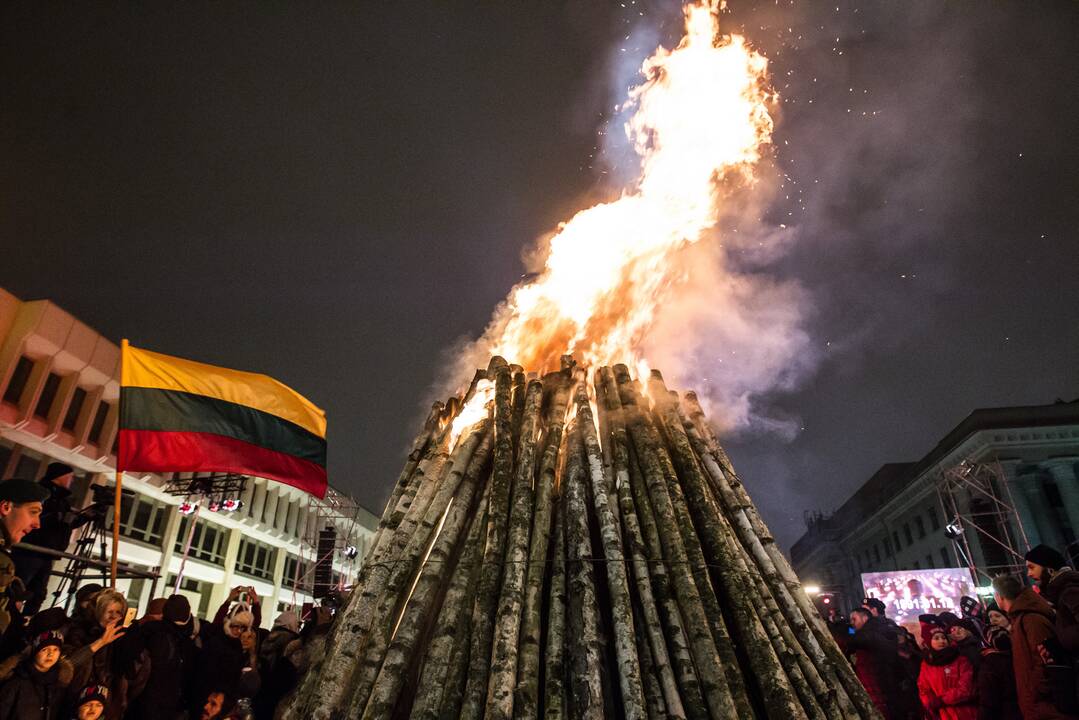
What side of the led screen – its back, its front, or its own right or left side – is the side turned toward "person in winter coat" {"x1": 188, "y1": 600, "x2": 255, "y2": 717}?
front

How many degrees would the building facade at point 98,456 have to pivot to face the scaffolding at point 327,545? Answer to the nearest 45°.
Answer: approximately 90° to its left

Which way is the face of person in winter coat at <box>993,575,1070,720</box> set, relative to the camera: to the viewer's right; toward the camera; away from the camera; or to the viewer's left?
to the viewer's left

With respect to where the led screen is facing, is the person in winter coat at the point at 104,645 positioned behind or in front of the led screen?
in front

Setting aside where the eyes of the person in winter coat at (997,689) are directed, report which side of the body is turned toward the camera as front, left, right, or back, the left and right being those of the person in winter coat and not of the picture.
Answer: left

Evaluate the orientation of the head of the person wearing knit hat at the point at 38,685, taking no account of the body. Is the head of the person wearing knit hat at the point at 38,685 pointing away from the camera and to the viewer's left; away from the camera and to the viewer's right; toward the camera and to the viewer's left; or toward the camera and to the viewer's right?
toward the camera and to the viewer's right

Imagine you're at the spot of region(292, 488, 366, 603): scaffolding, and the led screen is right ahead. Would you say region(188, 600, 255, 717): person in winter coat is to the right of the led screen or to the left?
right

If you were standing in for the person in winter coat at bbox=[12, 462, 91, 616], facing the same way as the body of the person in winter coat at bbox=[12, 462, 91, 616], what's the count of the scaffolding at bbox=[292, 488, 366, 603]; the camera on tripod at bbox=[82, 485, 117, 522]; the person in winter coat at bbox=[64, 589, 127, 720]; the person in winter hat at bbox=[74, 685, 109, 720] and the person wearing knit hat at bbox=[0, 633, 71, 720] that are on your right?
3

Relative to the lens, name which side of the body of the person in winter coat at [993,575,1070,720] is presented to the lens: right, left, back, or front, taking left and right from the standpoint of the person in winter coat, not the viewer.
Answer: left

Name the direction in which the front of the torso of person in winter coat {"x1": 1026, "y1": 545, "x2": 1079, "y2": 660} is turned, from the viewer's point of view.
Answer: to the viewer's left

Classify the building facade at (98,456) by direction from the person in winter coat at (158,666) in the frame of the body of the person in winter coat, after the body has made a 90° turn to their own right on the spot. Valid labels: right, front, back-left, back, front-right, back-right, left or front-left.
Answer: back-left

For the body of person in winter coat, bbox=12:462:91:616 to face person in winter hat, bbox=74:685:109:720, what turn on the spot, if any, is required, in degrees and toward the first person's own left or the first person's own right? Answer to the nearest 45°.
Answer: approximately 90° to the first person's own right

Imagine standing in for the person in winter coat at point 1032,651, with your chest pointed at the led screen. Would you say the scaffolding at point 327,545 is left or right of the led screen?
left

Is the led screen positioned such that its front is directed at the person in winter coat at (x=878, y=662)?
yes

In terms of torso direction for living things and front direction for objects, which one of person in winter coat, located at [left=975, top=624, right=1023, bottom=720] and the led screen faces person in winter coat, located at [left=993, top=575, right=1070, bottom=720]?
the led screen

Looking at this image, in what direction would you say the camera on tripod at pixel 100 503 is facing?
to the viewer's right
